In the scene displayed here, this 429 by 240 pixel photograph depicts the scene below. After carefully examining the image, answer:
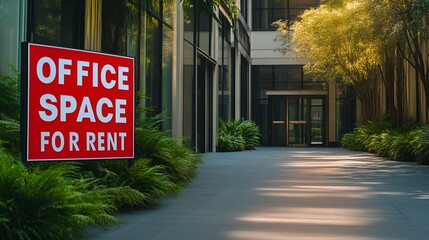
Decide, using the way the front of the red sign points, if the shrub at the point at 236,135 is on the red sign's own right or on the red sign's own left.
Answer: on the red sign's own left

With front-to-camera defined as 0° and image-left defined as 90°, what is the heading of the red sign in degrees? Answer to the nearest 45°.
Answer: approximately 315°

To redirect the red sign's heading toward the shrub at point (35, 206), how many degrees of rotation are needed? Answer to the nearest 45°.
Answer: approximately 45° to its right

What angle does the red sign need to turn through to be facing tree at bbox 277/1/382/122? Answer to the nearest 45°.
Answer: approximately 90° to its left

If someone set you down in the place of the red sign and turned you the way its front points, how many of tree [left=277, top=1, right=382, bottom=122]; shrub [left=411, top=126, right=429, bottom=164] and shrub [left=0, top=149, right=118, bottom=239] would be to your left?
2

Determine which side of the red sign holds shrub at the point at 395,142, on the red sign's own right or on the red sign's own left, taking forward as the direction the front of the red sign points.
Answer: on the red sign's own left
